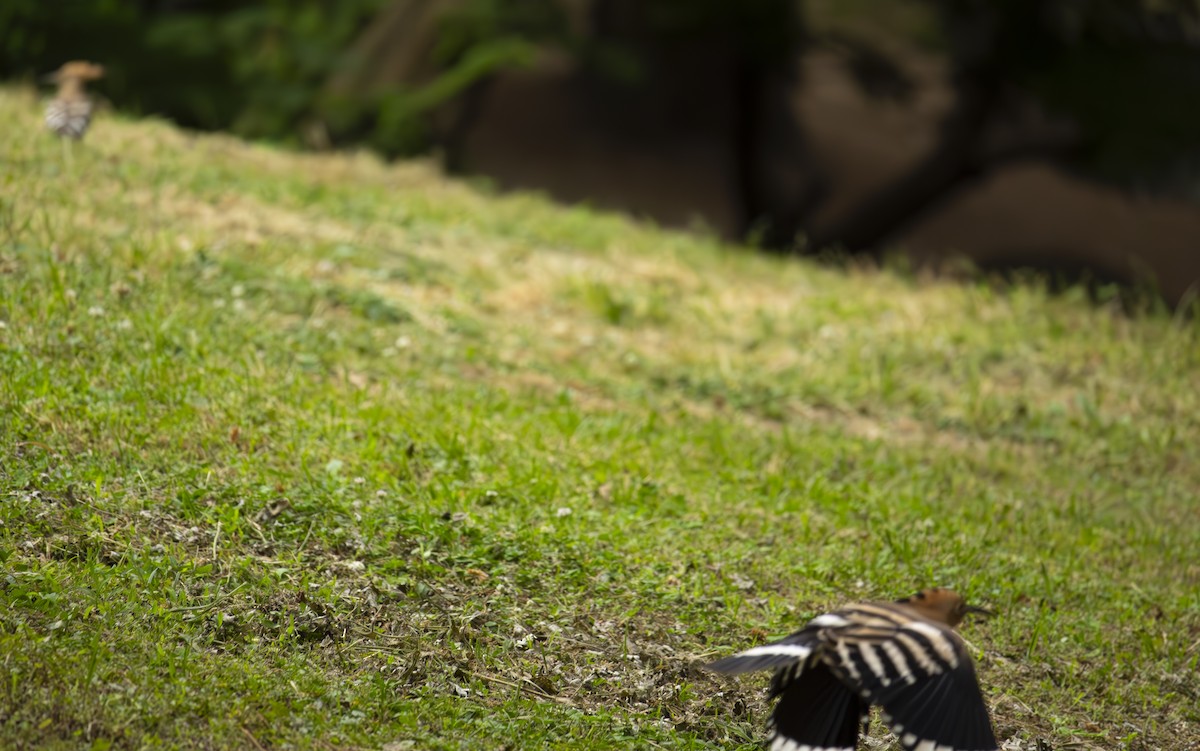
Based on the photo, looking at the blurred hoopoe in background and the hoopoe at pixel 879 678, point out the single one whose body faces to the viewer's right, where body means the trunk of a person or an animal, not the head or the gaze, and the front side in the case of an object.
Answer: the hoopoe

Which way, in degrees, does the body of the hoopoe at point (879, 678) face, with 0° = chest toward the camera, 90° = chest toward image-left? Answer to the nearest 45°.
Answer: approximately 270°

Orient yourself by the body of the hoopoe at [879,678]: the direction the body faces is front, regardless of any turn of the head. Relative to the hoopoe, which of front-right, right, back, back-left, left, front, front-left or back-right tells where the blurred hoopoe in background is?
back-left

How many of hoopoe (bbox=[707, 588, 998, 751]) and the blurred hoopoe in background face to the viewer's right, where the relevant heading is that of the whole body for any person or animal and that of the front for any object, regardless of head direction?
1
